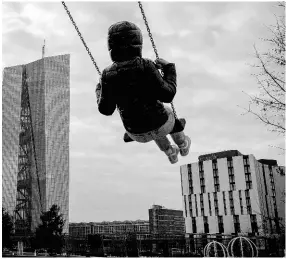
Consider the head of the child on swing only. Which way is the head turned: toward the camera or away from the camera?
away from the camera

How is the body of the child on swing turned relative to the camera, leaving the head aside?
away from the camera
